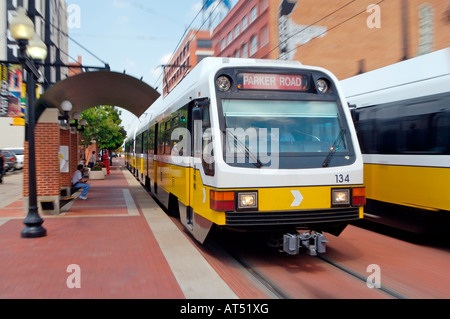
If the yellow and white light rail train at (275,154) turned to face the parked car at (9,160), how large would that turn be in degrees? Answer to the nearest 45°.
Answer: approximately 180°

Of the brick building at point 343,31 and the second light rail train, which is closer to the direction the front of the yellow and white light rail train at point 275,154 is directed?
the second light rail train

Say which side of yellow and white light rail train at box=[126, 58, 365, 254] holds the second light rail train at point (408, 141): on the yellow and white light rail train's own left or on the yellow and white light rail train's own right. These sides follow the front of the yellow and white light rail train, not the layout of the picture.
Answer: on the yellow and white light rail train's own left

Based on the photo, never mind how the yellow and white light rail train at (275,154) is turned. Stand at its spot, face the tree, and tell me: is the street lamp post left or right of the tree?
left

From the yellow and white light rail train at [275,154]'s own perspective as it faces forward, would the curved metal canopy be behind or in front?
behind

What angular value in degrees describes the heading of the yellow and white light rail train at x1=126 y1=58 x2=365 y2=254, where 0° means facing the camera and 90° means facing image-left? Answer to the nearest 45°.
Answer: approximately 315°

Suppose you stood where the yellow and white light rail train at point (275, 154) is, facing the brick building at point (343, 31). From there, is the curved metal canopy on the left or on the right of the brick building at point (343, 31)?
left

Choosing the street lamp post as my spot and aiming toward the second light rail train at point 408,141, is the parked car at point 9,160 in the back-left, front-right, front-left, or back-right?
back-left

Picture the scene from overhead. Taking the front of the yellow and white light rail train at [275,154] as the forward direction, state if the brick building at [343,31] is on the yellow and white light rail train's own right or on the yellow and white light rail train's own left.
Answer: on the yellow and white light rail train's own left
